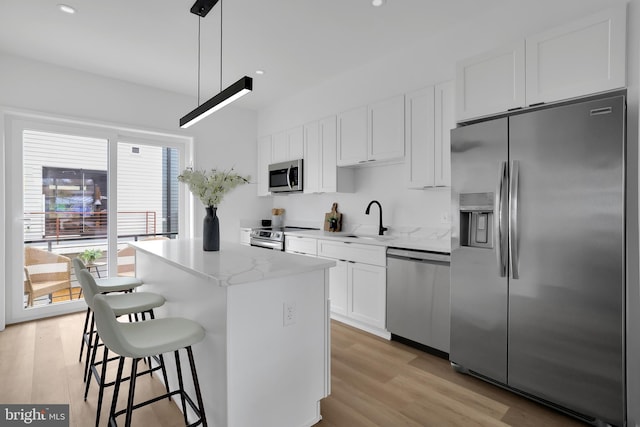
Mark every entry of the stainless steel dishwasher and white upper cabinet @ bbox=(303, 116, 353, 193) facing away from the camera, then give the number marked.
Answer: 0

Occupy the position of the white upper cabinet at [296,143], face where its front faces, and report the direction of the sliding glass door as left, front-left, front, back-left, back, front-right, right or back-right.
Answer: front-right

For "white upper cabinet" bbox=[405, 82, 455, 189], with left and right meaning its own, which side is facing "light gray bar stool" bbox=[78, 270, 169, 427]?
front

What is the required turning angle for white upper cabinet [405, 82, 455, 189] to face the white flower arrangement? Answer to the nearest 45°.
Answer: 0° — it already faces it

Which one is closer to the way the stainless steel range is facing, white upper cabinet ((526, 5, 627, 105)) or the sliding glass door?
the sliding glass door

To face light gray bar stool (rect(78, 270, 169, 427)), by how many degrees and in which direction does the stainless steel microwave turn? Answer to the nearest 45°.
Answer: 0° — it already faces it

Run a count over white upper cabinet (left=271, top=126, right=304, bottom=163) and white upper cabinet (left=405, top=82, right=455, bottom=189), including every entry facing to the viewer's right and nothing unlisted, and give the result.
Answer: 0

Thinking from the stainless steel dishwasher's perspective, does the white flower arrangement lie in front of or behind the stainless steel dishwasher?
in front
